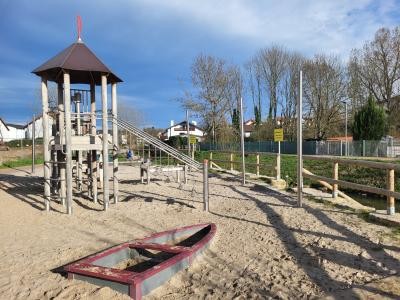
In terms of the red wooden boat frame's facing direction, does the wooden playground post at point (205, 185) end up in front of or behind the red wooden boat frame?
in front

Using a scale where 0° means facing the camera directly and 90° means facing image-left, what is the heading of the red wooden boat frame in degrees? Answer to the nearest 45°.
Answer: approximately 225°

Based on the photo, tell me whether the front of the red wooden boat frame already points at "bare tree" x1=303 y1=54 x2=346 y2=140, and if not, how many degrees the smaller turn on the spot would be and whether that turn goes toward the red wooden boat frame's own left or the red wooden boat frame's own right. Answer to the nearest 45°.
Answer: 0° — it already faces it

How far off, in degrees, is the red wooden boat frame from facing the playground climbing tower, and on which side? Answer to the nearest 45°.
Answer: approximately 45° to its left

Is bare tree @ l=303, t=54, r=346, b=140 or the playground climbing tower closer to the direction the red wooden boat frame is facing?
the bare tree

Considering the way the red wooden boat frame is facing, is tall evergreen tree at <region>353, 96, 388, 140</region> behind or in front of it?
in front
